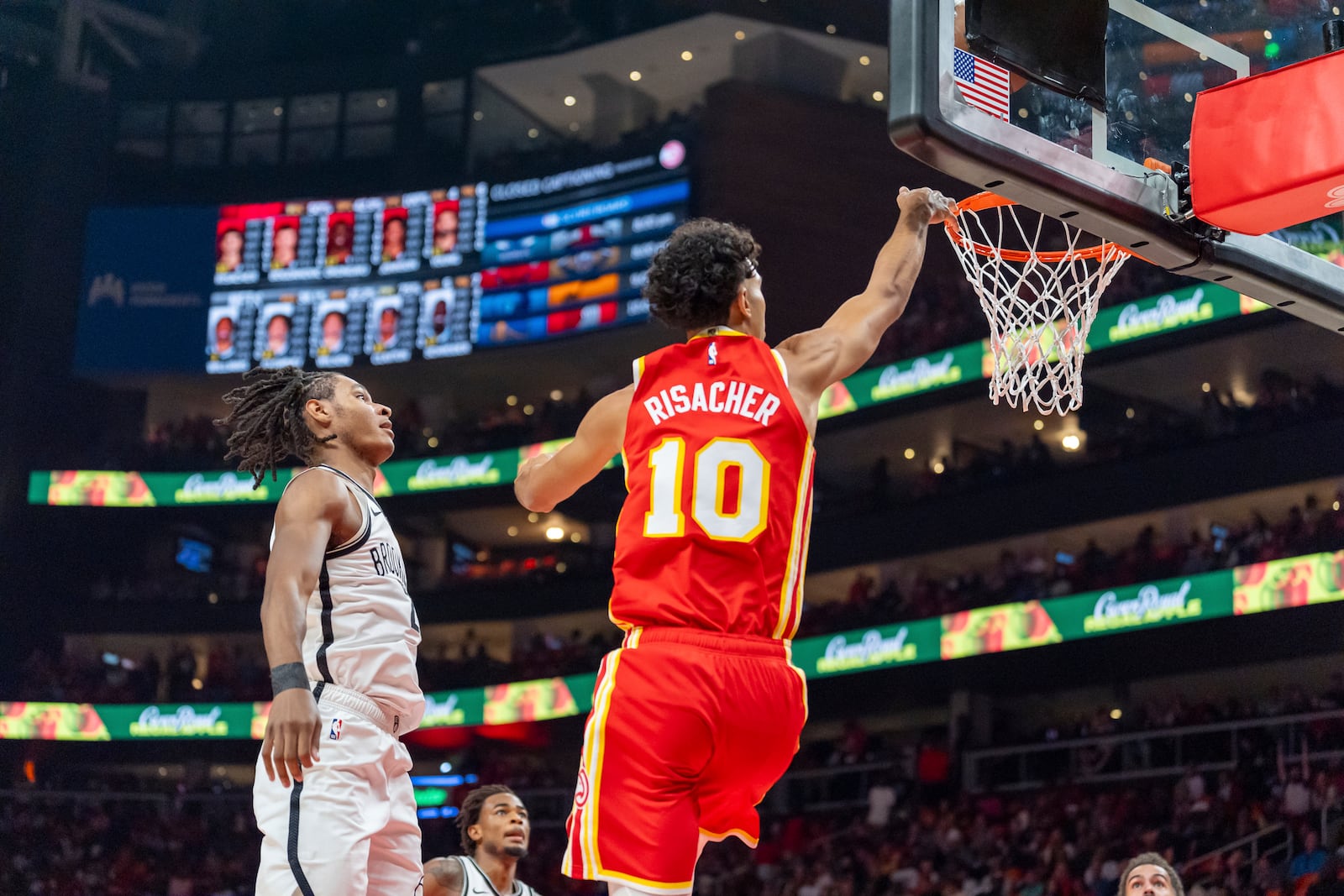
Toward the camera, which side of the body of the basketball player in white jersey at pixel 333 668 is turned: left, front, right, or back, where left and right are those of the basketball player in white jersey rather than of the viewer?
right

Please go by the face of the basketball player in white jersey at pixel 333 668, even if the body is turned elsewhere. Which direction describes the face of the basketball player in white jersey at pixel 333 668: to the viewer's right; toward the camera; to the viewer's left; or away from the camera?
to the viewer's right

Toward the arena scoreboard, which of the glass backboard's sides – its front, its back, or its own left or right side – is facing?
front

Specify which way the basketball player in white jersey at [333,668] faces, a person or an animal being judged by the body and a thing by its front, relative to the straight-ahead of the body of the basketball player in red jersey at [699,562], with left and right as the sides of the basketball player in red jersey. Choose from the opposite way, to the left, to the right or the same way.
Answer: to the right

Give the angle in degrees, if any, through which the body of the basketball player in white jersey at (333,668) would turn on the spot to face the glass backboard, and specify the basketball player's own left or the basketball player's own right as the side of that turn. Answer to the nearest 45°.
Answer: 0° — they already face it

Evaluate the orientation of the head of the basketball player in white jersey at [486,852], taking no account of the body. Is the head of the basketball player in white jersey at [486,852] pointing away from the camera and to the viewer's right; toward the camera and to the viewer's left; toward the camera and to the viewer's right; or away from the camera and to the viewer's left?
toward the camera and to the viewer's right

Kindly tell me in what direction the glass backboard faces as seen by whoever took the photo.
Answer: facing away from the viewer and to the left of the viewer

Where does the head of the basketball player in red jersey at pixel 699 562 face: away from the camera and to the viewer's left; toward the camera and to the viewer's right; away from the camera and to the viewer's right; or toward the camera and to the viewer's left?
away from the camera and to the viewer's right

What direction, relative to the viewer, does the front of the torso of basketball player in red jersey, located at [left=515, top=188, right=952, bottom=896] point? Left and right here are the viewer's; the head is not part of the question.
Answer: facing away from the viewer

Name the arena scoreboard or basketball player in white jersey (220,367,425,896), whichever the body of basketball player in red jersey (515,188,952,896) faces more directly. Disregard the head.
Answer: the arena scoreboard

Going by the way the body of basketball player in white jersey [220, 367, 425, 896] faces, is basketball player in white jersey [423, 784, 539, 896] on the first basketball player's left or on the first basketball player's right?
on the first basketball player's left

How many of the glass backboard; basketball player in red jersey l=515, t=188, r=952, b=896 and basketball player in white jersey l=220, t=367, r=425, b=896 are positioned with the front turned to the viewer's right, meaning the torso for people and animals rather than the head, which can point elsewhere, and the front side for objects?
1

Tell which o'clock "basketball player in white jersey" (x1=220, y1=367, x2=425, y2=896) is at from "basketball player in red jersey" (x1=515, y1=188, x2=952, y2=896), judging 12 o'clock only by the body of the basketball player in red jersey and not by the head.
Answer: The basketball player in white jersey is roughly at 10 o'clock from the basketball player in red jersey.

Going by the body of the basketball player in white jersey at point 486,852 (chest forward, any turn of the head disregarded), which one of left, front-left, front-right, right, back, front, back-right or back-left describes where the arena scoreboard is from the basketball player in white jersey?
back-left

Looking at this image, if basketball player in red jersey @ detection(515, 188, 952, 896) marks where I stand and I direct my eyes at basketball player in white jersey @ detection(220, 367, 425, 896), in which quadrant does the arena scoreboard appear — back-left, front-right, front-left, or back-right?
front-right

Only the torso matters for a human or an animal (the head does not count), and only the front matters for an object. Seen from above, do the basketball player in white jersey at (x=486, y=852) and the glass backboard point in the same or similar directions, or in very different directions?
very different directions
